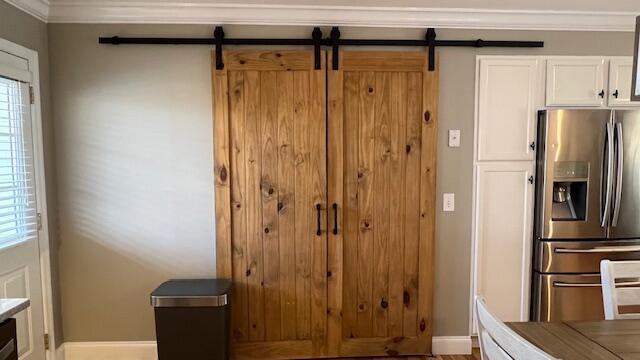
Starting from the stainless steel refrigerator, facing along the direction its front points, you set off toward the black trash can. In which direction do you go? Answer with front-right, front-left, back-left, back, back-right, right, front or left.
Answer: front-right

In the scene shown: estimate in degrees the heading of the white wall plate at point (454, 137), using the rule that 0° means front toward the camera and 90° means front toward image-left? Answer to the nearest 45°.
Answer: approximately 0°

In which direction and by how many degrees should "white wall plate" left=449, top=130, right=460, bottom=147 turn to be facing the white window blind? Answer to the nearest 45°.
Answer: approximately 45° to its right

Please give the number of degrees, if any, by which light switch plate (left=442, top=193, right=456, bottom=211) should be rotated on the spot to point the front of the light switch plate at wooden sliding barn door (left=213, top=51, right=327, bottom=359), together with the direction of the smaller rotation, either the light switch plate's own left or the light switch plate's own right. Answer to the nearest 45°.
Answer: approximately 45° to the light switch plate's own right

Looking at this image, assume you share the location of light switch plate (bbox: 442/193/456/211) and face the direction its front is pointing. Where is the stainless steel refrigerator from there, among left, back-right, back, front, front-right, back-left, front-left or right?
left

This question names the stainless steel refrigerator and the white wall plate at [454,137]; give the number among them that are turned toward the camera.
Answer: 2

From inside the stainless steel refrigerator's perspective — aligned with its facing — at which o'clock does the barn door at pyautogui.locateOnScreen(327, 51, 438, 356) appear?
The barn door is roughly at 2 o'clock from the stainless steel refrigerator.

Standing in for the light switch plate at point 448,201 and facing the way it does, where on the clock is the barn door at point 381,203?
The barn door is roughly at 2 o'clock from the light switch plate.

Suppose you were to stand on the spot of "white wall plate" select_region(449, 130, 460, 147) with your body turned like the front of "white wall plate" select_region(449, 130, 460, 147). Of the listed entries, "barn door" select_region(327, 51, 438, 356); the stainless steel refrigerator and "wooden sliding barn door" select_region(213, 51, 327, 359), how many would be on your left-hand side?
1

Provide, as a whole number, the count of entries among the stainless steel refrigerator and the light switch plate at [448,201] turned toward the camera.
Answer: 2

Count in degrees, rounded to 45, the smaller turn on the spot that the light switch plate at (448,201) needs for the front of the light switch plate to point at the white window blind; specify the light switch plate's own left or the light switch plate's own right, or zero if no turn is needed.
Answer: approximately 45° to the light switch plate's own right
